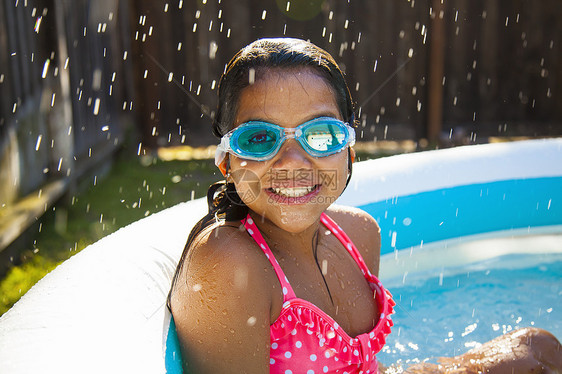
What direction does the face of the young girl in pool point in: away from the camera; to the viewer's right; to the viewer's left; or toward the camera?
toward the camera

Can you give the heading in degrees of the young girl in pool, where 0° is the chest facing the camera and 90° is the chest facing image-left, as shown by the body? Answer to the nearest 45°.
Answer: approximately 315°
